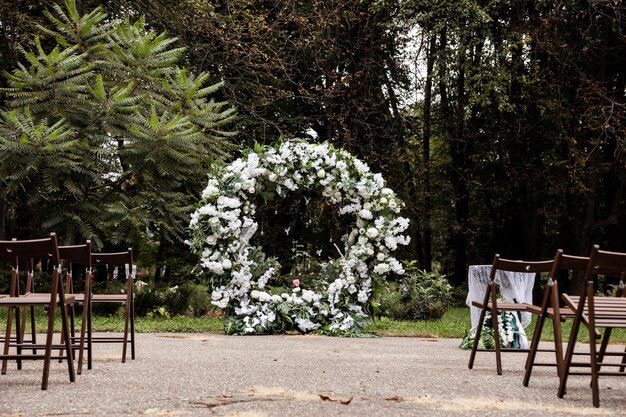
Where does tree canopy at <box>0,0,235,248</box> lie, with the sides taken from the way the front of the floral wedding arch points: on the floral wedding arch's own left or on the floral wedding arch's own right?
on the floral wedding arch's own right

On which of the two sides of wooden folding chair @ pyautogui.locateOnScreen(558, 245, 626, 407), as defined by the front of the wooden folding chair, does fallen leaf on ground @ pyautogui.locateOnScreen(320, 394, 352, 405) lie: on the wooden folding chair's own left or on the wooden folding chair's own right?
on the wooden folding chair's own left

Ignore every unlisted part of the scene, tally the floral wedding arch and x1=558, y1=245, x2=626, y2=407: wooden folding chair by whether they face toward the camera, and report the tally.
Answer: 1

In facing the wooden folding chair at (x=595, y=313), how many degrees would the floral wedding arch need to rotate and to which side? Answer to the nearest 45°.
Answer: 0° — it already faces it

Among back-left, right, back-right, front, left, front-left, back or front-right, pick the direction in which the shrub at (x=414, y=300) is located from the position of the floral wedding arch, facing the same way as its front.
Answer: back-left

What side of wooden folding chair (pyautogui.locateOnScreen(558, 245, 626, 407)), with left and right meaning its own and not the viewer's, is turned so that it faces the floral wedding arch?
front

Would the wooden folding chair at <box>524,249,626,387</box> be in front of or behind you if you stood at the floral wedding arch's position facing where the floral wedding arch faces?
in front

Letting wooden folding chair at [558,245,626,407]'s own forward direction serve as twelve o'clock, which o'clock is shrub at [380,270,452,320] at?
The shrub is roughly at 1 o'clock from the wooden folding chair.

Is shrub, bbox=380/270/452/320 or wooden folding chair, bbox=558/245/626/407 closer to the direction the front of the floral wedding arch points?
the wooden folding chair

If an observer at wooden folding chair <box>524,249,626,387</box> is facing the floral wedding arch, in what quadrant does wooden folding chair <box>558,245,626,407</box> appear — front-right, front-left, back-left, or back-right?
back-left

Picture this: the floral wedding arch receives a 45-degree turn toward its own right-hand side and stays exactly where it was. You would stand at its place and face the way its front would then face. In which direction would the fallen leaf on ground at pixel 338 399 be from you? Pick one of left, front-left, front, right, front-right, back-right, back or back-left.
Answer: front-left

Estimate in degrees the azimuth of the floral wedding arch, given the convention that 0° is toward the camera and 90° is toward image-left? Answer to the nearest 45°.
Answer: approximately 0°

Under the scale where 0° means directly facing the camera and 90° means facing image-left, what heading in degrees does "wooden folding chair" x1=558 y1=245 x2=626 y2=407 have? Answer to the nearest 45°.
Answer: approximately 135°
